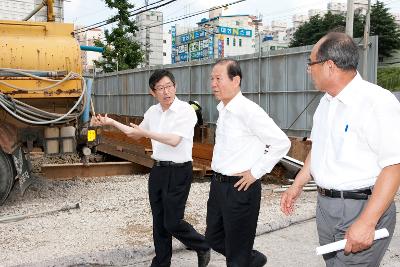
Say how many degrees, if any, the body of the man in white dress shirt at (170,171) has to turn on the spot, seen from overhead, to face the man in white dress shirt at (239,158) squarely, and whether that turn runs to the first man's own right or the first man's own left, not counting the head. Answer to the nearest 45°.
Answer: approximately 90° to the first man's own left

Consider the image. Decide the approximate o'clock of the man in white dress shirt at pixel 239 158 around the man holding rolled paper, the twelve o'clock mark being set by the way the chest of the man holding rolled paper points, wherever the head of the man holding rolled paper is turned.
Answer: The man in white dress shirt is roughly at 3 o'clock from the man holding rolled paper.

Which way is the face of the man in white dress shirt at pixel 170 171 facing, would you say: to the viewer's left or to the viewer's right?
to the viewer's right

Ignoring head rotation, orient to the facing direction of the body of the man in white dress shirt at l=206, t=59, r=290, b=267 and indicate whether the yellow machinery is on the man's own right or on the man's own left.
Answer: on the man's own right

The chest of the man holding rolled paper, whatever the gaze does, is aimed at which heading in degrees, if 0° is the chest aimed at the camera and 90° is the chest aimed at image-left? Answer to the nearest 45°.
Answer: approximately 45°

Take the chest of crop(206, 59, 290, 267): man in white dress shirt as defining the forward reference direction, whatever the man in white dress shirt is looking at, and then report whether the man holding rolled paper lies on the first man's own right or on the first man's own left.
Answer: on the first man's own left

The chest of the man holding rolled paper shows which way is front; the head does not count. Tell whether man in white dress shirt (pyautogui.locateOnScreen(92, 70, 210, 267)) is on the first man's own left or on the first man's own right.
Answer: on the first man's own right

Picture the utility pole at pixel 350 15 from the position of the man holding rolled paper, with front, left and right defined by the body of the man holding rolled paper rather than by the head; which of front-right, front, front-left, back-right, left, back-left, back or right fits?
back-right
